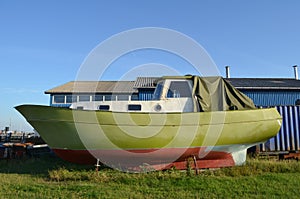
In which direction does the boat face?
to the viewer's left
